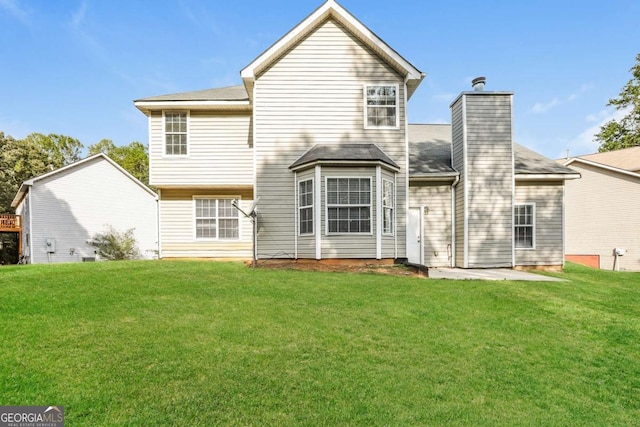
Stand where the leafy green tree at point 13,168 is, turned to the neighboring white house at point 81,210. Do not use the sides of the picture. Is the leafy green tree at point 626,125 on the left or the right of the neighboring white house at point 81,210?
left

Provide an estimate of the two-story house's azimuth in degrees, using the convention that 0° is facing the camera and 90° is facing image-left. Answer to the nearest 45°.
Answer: approximately 180°

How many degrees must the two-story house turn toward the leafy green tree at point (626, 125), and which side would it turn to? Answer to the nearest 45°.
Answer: approximately 45° to its right

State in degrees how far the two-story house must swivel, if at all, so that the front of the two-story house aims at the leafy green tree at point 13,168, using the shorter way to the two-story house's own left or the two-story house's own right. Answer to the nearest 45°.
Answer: approximately 45° to the two-story house's own left

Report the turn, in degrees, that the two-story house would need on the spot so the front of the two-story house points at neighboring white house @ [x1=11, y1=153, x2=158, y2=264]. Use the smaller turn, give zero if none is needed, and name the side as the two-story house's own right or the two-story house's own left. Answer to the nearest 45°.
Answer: approximately 45° to the two-story house's own left
